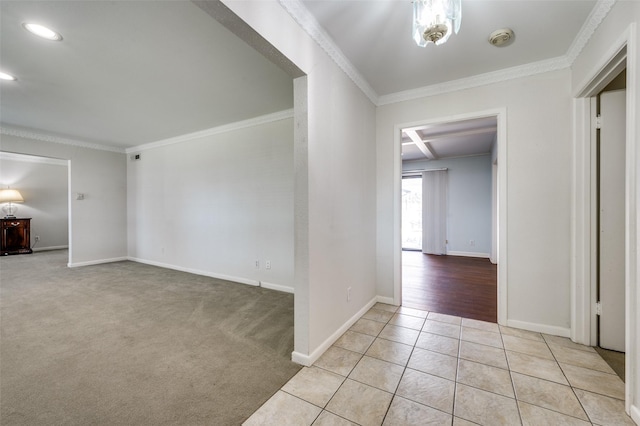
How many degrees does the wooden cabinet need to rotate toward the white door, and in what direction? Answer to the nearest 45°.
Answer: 0° — it already faces it

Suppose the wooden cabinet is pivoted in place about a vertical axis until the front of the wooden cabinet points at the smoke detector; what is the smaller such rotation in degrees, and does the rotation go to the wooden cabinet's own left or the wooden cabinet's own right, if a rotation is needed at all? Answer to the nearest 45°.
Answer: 0° — it already faces it

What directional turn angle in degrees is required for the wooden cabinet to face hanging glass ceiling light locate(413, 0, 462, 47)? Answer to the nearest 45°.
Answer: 0° — it already faces it

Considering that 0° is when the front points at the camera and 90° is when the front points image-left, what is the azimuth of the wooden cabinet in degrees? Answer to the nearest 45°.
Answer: approximately 0°

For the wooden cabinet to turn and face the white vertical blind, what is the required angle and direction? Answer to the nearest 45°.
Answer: approximately 45° to its left

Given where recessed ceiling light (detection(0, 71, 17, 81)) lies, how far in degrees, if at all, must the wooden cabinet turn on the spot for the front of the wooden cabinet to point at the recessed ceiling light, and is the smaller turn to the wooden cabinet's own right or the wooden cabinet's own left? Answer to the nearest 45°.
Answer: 0° — it already faces it
